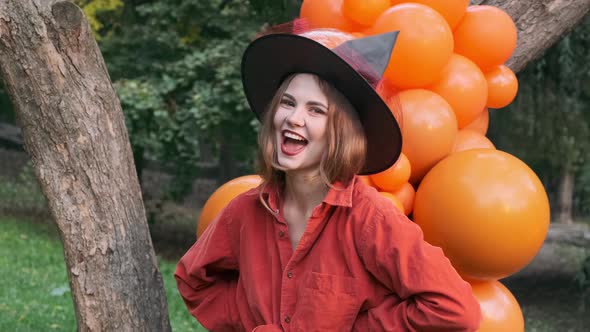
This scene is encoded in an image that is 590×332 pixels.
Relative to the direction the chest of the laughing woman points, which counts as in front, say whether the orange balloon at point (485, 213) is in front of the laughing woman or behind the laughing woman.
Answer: behind

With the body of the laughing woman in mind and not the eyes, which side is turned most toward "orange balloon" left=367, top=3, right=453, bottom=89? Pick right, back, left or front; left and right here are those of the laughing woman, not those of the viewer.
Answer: back

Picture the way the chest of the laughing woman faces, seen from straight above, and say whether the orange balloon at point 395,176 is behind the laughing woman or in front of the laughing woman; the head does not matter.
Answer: behind

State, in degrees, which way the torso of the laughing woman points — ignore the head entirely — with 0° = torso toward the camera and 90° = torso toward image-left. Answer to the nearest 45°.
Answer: approximately 45°

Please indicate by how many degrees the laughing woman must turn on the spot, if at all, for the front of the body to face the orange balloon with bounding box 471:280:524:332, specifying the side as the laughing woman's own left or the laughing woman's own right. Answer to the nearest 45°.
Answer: approximately 180°

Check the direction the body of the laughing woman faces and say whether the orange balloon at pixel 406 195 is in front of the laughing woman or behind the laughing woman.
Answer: behind

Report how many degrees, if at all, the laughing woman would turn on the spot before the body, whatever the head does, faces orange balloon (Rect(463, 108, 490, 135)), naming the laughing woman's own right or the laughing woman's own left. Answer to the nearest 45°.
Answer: approximately 180°

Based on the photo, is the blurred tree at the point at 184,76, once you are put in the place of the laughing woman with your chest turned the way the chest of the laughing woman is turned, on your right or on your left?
on your right

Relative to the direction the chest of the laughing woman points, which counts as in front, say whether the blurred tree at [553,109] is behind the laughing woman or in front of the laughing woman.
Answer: behind

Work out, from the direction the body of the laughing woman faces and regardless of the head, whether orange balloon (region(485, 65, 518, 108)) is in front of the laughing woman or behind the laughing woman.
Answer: behind

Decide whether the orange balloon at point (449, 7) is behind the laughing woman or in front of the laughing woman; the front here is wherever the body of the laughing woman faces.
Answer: behind

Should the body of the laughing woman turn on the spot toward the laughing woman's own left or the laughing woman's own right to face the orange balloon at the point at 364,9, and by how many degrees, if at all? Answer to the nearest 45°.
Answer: approximately 135° to the laughing woman's own right
